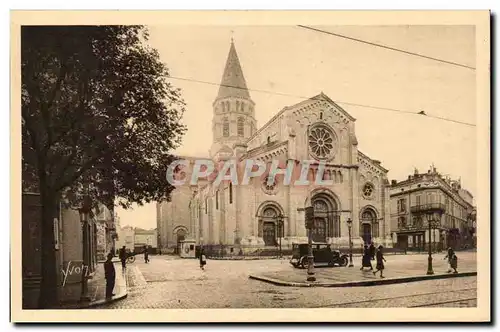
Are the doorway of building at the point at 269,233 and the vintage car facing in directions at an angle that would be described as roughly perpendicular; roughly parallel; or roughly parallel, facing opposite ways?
roughly perpendicular

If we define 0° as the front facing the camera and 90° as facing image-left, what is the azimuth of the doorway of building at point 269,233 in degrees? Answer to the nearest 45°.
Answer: approximately 0°
